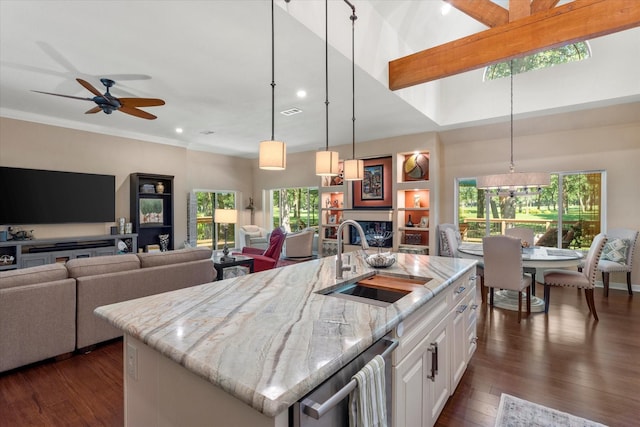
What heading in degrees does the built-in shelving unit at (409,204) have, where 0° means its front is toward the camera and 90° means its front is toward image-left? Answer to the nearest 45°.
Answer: approximately 45°

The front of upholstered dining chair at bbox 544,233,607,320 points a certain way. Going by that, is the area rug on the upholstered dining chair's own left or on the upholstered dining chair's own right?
on the upholstered dining chair's own left

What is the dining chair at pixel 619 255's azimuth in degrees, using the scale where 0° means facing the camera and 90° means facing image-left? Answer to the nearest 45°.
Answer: approximately 45°

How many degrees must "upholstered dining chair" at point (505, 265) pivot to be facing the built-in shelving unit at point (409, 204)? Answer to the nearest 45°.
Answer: approximately 90° to its left

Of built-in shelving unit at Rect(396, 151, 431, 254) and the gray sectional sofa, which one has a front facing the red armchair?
the built-in shelving unit

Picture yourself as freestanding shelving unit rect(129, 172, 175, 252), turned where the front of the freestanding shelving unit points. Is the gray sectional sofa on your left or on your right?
on your right

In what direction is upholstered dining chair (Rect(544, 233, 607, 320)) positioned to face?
to the viewer's left

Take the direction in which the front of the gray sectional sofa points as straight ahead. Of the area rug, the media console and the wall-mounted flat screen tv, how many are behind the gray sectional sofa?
1

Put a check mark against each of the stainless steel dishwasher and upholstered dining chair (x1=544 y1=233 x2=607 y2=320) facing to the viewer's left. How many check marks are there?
1

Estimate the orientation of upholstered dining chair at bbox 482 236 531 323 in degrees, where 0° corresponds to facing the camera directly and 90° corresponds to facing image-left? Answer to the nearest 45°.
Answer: approximately 225°

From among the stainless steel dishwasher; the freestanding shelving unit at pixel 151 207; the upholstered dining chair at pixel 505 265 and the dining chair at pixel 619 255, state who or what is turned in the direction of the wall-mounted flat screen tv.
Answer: the dining chair

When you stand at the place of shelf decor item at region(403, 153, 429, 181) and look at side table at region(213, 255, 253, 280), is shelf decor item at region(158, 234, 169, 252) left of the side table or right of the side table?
right
